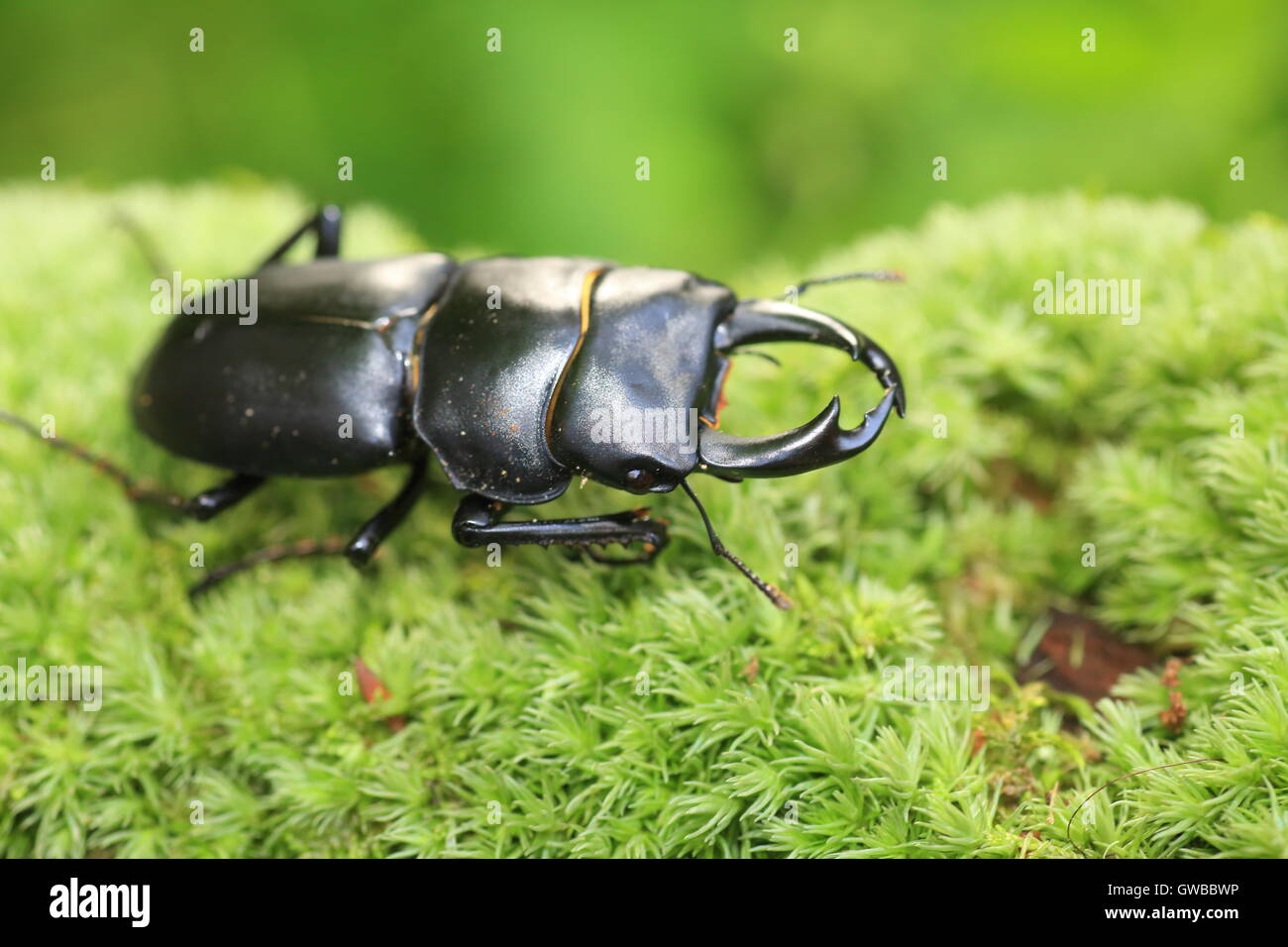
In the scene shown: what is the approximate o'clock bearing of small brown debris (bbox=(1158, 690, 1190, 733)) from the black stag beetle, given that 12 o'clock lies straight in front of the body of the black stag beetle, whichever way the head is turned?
The small brown debris is roughly at 1 o'clock from the black stag beetle.

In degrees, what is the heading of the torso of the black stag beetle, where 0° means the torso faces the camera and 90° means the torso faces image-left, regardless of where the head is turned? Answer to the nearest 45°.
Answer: approximately 270°

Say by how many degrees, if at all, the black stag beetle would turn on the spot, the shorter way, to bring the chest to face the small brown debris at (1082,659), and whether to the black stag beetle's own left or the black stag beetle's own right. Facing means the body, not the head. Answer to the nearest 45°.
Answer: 0° — it already faces it
